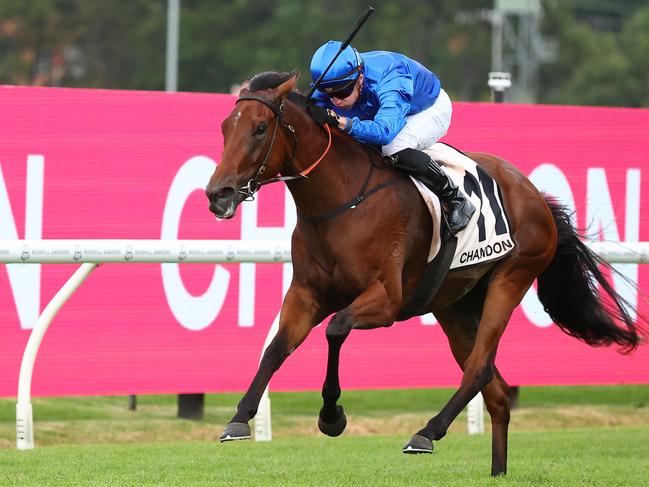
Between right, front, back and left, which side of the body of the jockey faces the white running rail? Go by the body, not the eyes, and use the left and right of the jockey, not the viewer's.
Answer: right

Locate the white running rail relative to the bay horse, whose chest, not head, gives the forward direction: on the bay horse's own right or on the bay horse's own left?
on the bay horse's own right

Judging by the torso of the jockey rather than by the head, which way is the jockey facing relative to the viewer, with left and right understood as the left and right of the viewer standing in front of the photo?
facing the viewer and to the left of the viewer
